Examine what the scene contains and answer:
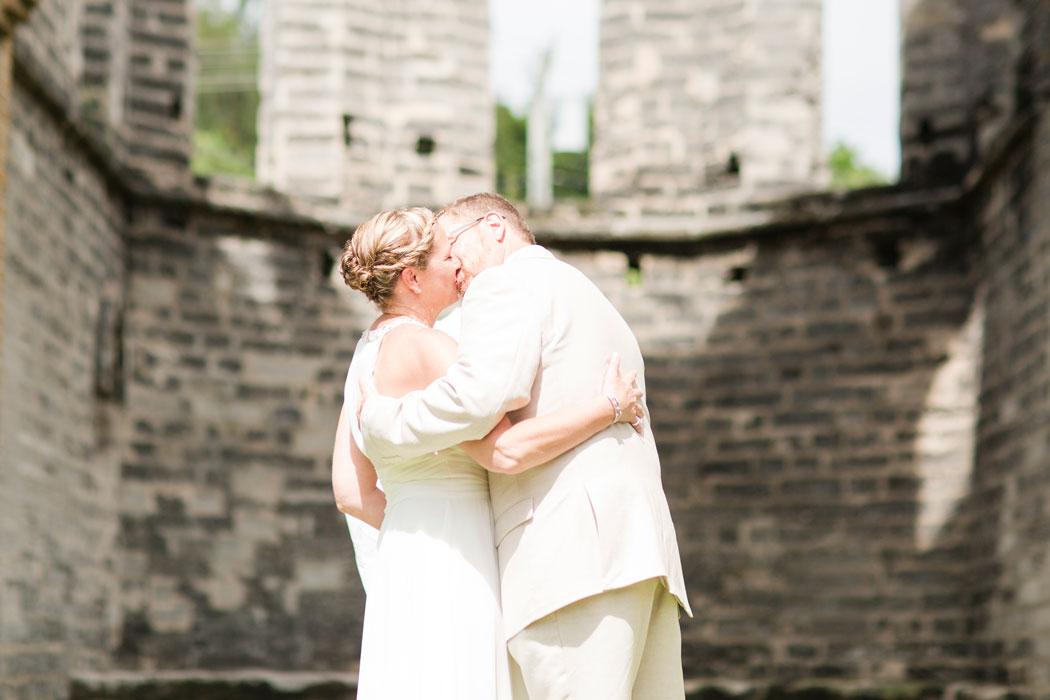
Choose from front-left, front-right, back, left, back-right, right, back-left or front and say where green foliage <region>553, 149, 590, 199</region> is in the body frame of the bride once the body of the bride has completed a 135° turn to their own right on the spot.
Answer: back

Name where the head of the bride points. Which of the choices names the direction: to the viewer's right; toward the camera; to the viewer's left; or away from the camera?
to the viewer's right

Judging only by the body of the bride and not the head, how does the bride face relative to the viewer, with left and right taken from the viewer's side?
facing away from the viewer and to the right of the viewer

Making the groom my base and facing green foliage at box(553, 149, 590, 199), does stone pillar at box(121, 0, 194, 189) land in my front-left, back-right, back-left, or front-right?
front-left

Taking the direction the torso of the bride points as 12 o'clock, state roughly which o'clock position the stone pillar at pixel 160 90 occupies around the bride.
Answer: The stone pillar is roughly at 10 o'clock from the bride.

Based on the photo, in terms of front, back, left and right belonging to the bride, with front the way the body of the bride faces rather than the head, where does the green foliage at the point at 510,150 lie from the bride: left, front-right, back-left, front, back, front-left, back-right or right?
front-left
